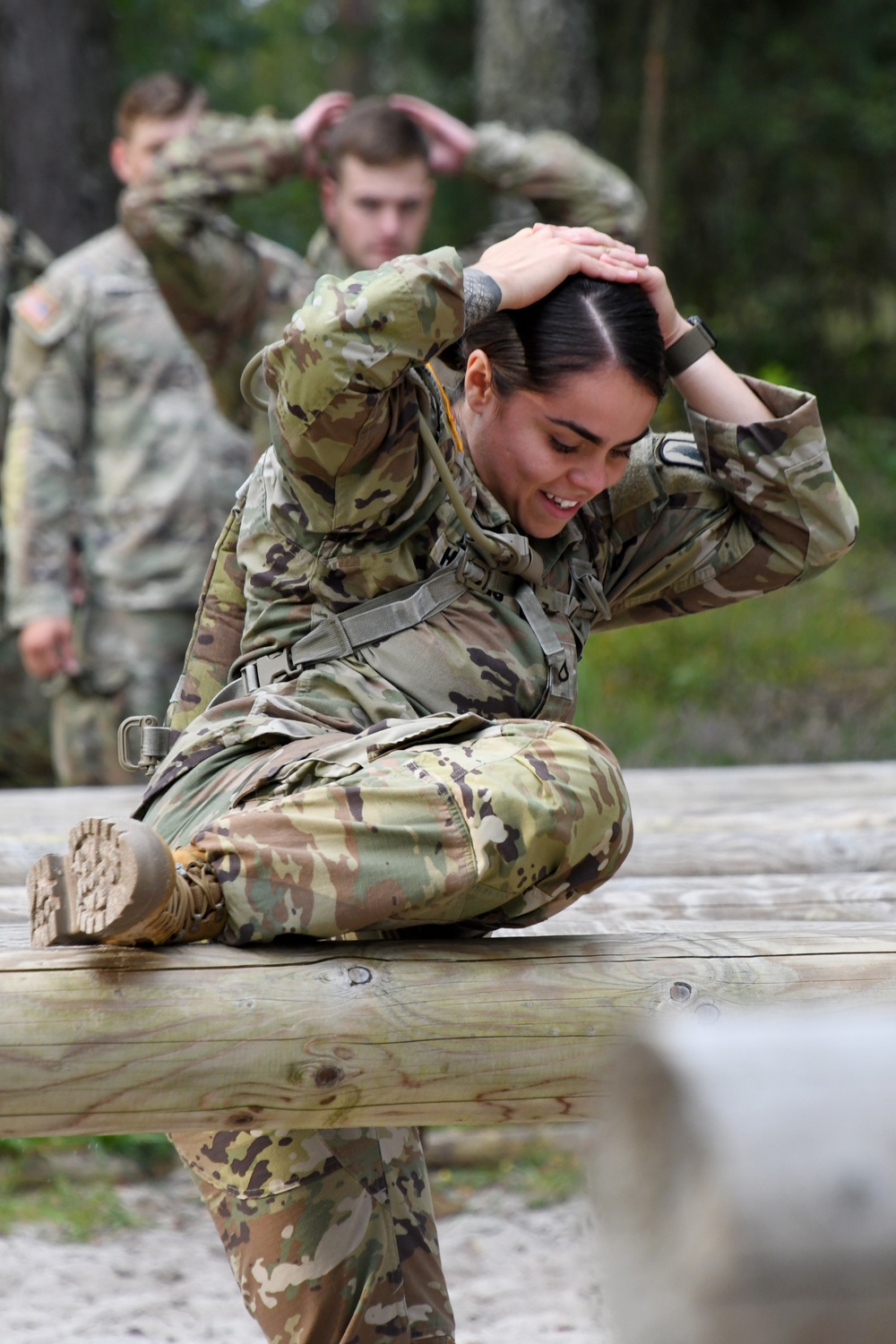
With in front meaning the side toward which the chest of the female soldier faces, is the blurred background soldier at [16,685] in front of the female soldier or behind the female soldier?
behind

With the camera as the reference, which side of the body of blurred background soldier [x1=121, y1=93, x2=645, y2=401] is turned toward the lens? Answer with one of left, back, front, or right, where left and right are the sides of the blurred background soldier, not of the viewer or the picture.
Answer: front

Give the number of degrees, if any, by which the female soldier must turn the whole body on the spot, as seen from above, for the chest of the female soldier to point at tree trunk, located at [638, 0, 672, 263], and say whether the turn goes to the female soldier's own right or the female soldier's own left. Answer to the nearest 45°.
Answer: approximately 135° to the female soldier's own left

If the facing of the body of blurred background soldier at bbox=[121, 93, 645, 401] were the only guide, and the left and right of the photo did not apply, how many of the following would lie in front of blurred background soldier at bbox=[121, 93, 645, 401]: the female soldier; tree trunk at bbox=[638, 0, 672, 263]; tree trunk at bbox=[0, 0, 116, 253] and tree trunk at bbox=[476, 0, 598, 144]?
1

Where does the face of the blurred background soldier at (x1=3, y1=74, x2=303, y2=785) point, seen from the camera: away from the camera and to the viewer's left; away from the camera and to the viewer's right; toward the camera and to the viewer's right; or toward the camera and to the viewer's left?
toward the camera and to the viewer's right

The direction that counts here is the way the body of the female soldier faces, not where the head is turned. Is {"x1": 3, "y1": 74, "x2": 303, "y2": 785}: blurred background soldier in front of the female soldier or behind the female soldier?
behind

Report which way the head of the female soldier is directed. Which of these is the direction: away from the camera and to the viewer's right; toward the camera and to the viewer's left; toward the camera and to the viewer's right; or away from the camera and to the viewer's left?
toward the camera and to the viewer's right

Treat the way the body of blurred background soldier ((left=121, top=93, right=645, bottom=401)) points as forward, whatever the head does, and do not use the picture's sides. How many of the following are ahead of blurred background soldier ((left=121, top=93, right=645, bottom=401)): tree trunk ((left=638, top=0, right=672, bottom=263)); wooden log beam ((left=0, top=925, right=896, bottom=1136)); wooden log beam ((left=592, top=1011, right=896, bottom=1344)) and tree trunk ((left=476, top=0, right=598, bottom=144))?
2

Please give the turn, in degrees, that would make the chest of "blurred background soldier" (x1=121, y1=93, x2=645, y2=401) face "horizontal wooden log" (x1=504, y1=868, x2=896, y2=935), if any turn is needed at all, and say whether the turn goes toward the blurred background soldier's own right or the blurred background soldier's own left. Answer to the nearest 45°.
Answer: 0° — they already face it
